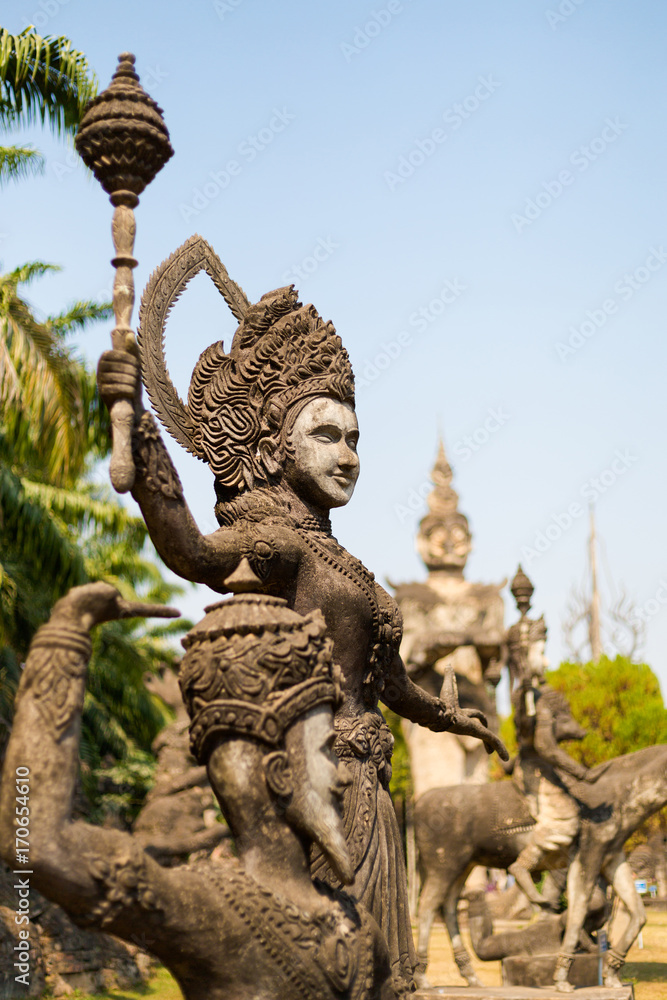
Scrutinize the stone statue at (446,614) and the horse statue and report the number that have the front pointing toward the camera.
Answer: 1

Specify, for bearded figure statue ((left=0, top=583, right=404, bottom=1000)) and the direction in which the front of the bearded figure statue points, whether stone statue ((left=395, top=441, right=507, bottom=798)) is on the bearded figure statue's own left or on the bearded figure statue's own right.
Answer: on the bearded figure statue's own left

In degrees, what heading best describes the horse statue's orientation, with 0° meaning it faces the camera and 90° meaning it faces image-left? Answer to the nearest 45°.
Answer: approximately 270°

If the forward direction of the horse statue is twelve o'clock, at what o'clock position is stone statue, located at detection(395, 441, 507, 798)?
The stone statue is roughly at 9 o'clock from the horse statue.

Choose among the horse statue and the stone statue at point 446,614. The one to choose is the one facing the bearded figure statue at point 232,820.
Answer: the stone statue

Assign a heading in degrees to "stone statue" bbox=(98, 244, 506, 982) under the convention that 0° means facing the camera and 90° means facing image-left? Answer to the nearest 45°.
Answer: approximately 315°

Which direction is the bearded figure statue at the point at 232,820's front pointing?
to the viewer's right

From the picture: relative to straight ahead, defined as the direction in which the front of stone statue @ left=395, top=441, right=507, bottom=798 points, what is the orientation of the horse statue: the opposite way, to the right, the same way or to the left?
to the left

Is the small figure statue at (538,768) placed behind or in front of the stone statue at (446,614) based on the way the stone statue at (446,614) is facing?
in front

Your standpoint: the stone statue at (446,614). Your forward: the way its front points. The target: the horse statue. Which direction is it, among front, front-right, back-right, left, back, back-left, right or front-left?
front

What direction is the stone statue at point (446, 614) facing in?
toward the camera
